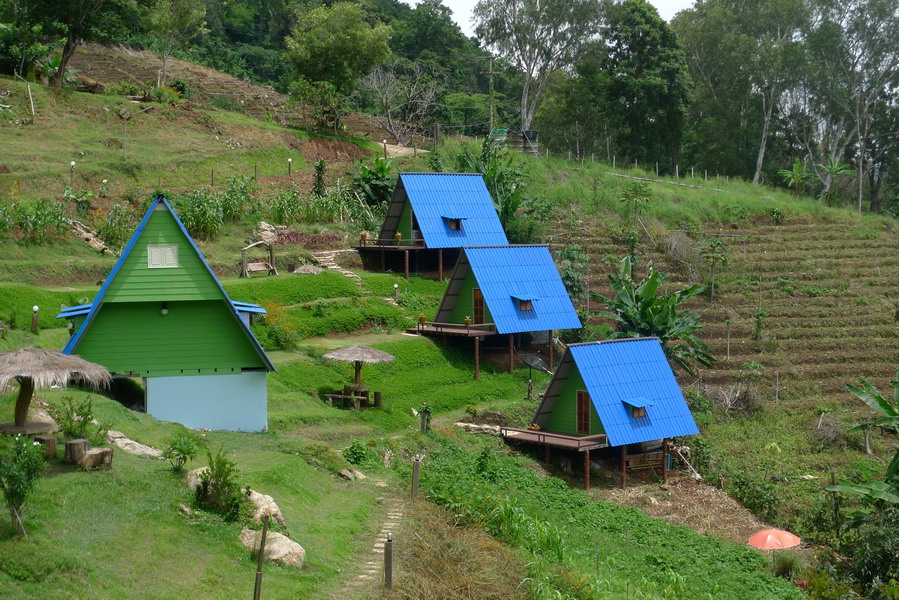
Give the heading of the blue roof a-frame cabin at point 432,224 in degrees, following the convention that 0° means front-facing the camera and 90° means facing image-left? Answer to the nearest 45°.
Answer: approximately 45°

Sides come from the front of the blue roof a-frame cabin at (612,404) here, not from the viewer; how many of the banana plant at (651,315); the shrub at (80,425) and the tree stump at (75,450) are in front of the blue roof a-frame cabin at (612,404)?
2

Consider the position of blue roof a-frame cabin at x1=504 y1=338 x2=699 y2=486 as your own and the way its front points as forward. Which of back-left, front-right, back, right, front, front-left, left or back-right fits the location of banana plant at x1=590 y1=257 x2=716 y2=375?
back-right

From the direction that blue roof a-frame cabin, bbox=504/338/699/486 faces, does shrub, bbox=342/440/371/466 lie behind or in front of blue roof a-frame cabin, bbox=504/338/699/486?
in front

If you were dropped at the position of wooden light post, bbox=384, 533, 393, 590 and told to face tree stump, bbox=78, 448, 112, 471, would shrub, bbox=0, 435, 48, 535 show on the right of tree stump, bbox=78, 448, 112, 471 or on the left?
left

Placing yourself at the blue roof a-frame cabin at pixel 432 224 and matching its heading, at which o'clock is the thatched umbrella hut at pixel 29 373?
The thatched umbrella hut is roughly at 11 o'clock from the blue roof a-frame cabin.

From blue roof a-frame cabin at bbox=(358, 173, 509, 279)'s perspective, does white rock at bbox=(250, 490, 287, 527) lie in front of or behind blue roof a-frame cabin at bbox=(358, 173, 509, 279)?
in front

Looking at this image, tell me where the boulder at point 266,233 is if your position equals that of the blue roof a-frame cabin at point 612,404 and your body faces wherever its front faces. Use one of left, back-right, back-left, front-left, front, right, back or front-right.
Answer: right

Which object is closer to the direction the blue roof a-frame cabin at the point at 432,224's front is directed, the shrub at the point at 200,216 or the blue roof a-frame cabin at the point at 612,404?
the shrub

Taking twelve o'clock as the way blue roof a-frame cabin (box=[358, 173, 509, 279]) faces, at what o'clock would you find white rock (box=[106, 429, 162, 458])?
The white rock is roughly at 11 o'clock from the blue roof a-frame cabin.

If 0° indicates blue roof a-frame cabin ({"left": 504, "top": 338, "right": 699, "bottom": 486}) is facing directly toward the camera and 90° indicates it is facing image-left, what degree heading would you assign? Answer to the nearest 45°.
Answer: approximately 45°
